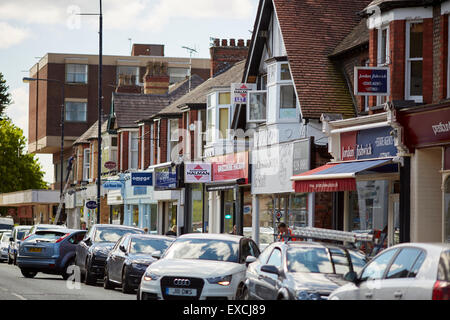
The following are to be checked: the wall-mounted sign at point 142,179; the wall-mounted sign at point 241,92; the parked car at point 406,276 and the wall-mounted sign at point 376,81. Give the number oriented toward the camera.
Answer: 3

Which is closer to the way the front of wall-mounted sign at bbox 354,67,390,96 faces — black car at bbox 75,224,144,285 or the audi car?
the audi car

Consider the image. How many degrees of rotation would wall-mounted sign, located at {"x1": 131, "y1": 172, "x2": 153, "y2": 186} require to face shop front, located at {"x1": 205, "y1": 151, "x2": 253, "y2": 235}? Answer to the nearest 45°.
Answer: approximately 45° to its left

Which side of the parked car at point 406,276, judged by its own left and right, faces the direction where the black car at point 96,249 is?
front

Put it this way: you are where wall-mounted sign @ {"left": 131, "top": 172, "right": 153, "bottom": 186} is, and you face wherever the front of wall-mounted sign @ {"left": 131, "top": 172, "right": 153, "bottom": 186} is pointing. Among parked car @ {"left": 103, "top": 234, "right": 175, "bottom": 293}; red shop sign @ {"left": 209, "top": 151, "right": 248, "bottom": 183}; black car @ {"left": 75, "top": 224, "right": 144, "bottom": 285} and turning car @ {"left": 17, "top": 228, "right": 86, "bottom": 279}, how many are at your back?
0

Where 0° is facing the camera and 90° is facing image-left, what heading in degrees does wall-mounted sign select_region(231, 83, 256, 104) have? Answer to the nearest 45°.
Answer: approximately 0°

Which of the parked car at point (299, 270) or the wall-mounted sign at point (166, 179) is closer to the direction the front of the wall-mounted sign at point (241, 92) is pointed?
the parked car

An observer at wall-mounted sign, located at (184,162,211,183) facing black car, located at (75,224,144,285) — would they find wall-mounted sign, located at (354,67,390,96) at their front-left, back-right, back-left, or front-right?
front-left

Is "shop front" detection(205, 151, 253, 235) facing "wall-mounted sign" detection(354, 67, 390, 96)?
no

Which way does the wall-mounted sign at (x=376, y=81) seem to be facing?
toward the camera

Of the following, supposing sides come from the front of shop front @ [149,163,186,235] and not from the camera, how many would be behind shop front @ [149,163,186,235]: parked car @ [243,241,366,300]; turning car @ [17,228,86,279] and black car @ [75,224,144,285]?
0

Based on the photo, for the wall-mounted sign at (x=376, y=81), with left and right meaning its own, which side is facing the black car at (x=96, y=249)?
right

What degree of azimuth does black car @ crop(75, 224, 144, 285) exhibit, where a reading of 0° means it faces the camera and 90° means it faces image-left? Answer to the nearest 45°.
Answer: approximately 315°

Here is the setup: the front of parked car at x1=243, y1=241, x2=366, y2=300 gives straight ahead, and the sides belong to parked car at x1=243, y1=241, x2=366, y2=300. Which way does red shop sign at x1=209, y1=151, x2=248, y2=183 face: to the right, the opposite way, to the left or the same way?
to the right

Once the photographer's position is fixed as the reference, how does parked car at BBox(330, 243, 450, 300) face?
facing away from the viewer and to the left of the viewer

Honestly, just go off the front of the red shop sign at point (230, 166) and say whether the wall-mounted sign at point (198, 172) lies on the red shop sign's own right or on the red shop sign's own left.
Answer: on the red shop sign's own right
